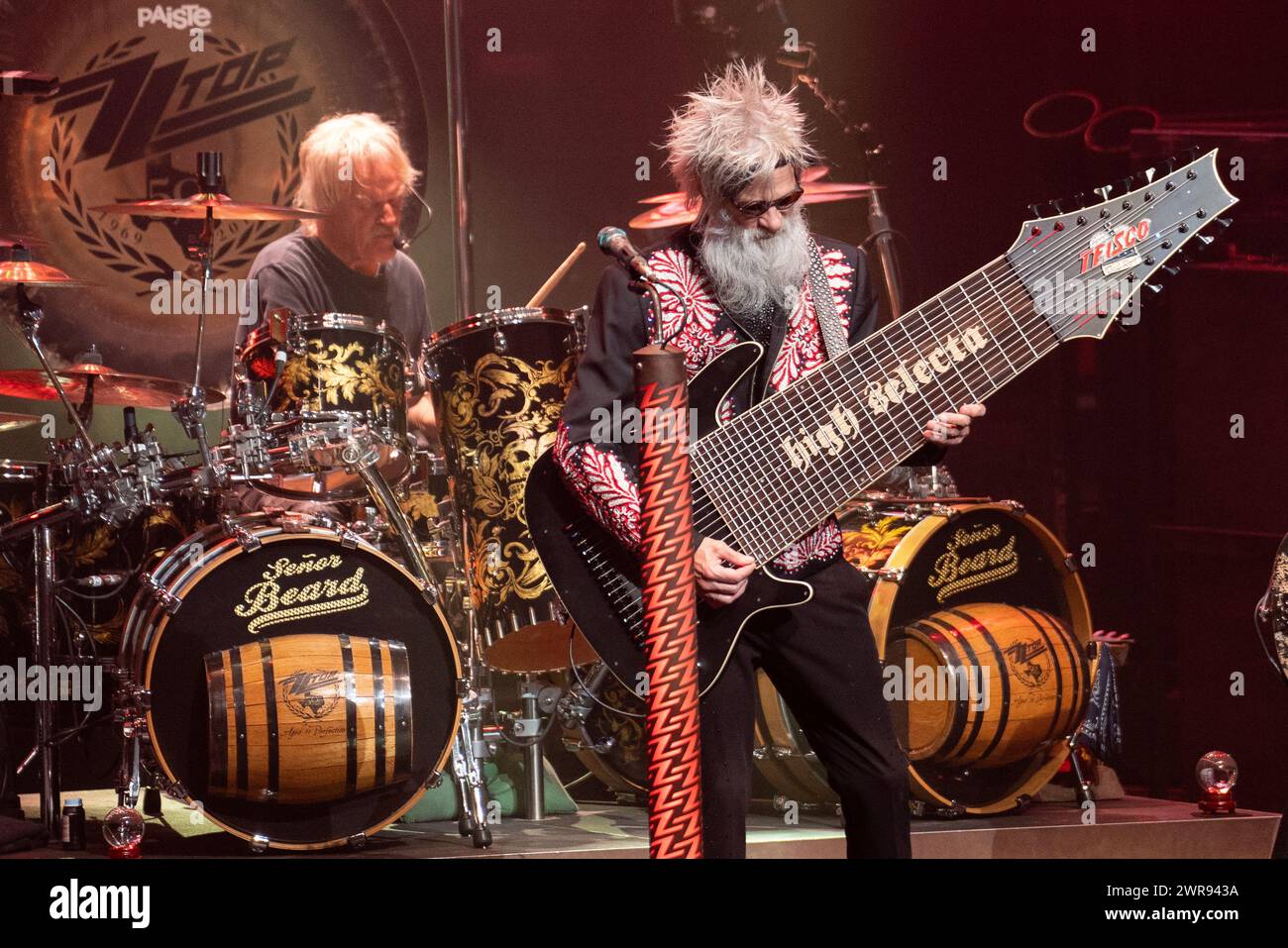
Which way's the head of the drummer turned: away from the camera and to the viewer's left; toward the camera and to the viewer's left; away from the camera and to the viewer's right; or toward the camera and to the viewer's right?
toward the camera and to the viewer's right

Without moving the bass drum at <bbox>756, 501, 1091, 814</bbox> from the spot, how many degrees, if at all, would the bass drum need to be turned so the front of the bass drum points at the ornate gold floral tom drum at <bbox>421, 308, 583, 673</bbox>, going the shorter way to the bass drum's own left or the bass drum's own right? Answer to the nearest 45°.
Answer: approximately 135° to the bass drum's own right

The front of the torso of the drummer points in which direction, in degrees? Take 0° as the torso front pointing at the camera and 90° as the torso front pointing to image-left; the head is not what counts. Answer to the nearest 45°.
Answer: approximately 315°

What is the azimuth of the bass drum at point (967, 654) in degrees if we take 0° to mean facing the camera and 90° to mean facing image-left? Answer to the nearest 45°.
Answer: approximately 315°

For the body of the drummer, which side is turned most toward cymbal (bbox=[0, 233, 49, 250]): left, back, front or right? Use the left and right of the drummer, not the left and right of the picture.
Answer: right

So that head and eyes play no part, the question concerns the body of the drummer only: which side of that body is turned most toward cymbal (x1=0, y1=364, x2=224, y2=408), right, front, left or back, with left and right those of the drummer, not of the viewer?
right

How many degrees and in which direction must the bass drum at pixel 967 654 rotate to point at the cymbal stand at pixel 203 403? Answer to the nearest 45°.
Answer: approximately 135° to its right
